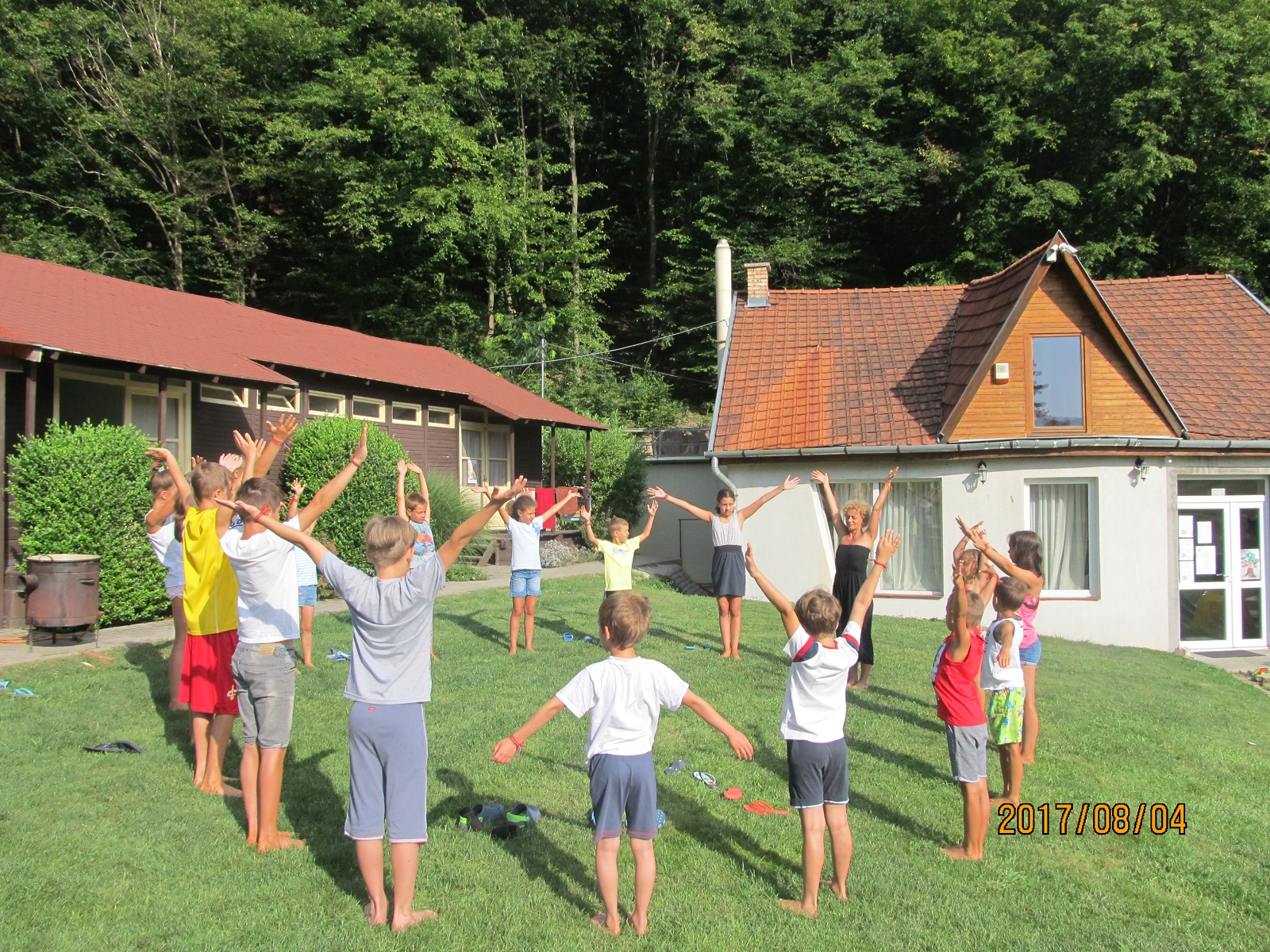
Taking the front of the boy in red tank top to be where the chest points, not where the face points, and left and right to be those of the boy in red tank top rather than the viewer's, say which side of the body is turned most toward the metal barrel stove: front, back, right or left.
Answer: front

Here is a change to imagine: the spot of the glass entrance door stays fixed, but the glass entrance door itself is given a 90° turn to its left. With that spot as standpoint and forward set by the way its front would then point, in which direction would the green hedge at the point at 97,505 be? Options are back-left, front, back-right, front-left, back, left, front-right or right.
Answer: back-right

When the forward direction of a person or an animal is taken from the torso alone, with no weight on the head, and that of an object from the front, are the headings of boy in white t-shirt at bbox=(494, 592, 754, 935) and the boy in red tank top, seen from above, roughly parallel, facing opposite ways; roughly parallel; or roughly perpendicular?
roughly perpendicular

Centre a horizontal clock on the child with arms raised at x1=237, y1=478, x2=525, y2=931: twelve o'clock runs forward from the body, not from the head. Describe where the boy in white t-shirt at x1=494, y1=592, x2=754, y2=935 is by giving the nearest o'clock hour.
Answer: The boy in white t-shirt is roughly at 2 o'clock from the child with arms raised.

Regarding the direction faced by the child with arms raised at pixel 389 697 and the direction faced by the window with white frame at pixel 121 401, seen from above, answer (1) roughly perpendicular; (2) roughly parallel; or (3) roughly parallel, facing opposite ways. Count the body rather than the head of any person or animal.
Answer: roughly perpendicular

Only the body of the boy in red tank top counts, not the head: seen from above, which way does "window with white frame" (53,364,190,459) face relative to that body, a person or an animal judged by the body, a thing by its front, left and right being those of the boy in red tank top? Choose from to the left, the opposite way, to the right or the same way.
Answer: the opposite way

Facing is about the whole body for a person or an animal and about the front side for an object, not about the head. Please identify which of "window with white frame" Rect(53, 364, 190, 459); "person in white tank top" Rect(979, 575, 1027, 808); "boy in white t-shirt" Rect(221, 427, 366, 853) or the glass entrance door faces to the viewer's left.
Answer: "person in white tank top" Rect(979, 575, 1027, 808)

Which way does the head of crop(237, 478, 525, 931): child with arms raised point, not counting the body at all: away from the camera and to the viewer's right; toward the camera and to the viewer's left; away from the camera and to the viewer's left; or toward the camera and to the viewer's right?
away from the camera and to the viewer's right

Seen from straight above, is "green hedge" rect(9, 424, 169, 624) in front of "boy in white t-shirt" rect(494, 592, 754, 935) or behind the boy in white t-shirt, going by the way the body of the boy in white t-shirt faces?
in front

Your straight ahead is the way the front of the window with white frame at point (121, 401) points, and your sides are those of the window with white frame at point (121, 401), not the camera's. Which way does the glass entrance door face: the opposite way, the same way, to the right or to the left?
to the right

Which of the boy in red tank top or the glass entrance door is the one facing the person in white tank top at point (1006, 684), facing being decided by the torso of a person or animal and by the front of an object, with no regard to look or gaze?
the glass entrance door

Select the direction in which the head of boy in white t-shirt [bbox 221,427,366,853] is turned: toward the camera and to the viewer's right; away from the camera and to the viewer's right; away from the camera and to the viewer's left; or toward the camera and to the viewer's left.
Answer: away from the camera and to the viewer's right

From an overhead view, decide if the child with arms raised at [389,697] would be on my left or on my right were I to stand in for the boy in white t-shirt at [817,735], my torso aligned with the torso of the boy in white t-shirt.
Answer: on my left

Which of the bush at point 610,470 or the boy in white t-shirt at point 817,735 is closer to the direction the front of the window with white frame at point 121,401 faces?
the boy in white t-shirt

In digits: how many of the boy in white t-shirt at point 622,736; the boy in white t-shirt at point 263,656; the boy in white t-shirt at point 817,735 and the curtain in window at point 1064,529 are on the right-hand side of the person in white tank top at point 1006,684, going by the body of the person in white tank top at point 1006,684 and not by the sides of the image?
1
